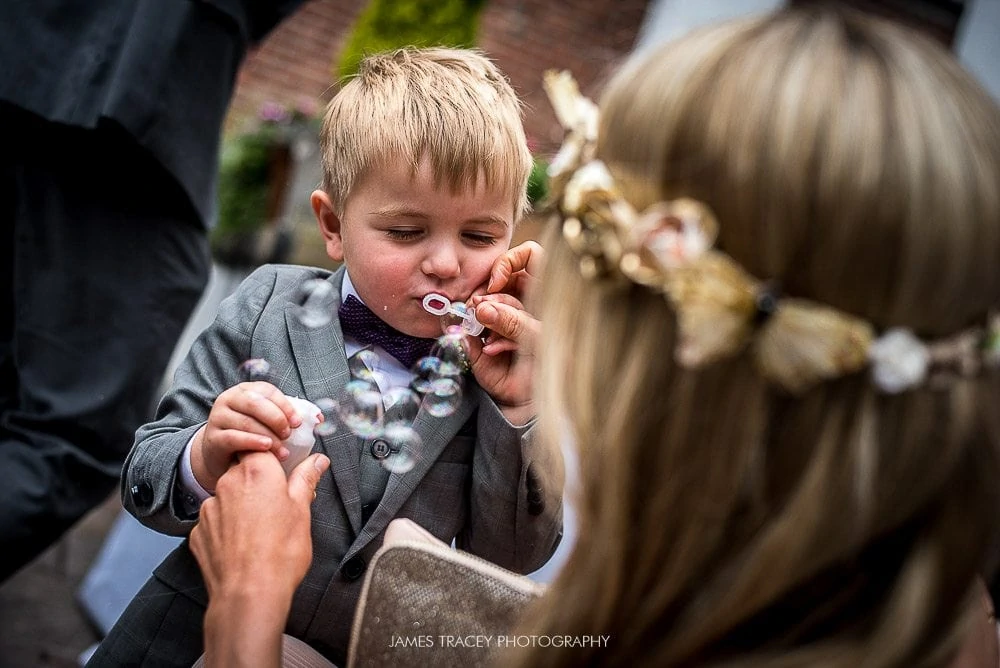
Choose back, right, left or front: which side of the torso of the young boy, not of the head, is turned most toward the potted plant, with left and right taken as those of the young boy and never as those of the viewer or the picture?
back

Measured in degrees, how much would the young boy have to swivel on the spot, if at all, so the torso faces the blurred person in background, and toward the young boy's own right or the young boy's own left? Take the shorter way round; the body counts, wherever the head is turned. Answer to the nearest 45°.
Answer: approximately 135° to the young boy's own right

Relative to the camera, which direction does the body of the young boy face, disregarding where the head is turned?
toward the camera
